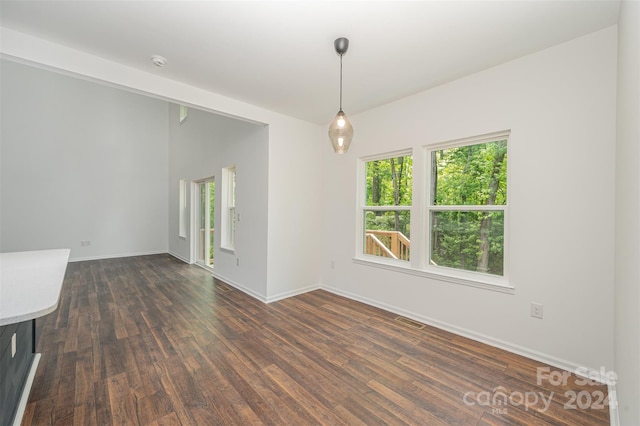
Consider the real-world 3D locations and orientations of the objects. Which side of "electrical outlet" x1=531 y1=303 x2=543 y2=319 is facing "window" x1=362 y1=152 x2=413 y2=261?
right

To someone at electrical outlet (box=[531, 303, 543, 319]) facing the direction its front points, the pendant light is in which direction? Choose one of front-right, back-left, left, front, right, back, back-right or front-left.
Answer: front-right

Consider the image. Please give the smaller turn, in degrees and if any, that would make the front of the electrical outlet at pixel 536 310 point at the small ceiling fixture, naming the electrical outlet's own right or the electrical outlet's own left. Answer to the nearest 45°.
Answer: approximately 45° to the electrical outlet's own right

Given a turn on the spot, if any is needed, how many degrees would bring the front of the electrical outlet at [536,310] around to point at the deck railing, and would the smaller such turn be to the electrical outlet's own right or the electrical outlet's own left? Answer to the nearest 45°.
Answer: approximately 90° to the electrical outlet's own right

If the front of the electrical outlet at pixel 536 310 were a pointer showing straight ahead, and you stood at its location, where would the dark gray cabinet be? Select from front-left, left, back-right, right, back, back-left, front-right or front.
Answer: front-right

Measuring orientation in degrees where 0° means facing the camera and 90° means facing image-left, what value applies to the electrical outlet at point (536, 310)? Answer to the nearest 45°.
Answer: approximately 0°
